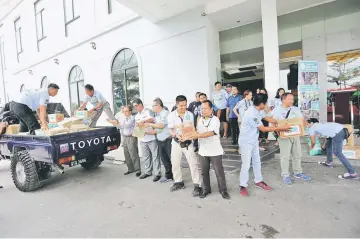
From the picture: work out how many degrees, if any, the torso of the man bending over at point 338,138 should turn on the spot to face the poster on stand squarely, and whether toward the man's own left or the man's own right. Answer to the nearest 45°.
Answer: approximately 90° to the man's own right

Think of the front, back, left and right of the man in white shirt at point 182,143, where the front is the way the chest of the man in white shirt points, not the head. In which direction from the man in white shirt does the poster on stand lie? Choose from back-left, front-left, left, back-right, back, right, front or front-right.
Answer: back-left

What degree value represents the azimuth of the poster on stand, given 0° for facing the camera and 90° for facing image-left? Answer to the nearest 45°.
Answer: approximately 0°

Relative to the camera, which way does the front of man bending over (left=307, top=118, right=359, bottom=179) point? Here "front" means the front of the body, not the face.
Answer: to the viewer's left

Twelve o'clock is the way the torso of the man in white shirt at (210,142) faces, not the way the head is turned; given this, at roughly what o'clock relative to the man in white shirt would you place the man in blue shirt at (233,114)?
The man in blue shirt is roughly at 5 o'clock from the man in white shirt.

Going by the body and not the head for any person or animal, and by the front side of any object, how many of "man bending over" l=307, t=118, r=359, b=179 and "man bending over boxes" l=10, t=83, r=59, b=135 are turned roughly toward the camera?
0

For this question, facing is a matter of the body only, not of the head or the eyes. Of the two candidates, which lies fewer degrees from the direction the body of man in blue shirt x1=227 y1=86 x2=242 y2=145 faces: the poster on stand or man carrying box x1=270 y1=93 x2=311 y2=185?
the man carrying box
